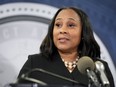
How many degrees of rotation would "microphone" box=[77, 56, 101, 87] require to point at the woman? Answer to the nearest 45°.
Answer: approximately 45° to its right

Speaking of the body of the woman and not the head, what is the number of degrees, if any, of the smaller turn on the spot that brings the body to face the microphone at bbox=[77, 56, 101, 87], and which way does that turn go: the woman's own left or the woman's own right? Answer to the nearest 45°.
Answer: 0° — they already face it

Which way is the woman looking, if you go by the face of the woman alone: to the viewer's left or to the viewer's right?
to the viewer's left

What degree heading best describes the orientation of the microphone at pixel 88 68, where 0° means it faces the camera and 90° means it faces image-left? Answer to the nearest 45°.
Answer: approximately 135°

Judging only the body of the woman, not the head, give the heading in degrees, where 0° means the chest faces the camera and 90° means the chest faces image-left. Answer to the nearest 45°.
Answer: approximately 0°

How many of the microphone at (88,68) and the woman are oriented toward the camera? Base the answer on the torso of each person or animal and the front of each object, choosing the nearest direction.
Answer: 1
